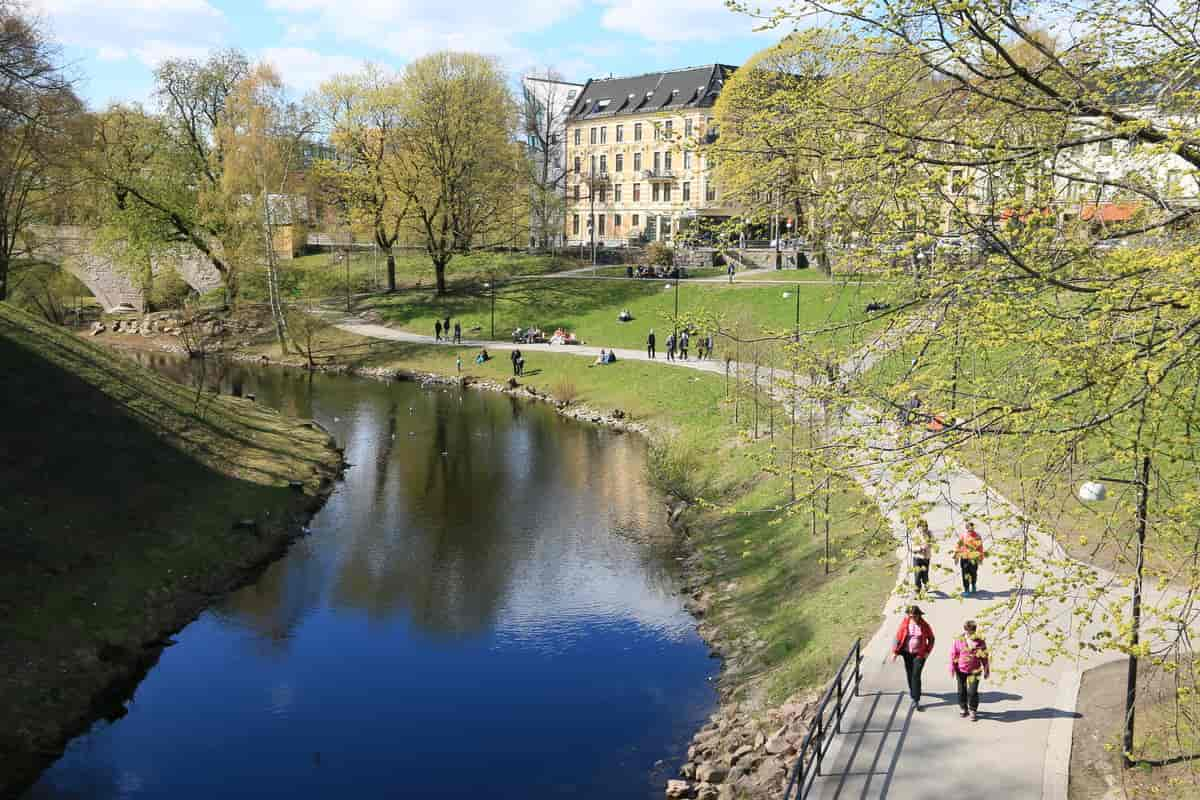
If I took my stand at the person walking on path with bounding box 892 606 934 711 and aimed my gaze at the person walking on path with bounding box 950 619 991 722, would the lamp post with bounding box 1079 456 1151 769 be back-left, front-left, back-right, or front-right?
front-right

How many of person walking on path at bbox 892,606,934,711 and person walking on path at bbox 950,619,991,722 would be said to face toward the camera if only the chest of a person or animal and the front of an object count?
2

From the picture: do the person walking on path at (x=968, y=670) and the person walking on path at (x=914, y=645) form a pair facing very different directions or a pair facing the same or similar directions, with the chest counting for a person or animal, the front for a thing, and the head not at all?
same or similar directions

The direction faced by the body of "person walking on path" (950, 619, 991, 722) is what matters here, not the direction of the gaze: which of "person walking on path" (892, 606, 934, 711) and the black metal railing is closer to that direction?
the black metal railing

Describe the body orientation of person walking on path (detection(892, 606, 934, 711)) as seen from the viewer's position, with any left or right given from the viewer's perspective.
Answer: facing the viewer
